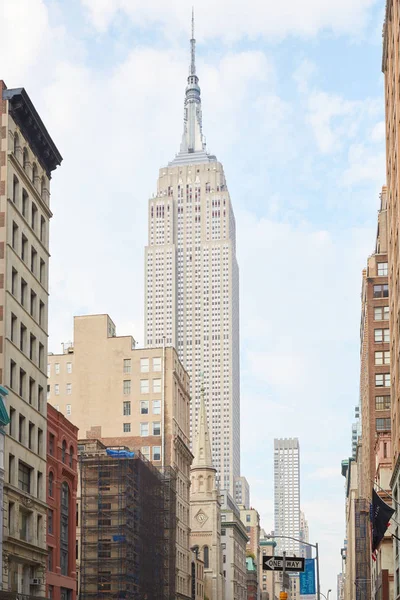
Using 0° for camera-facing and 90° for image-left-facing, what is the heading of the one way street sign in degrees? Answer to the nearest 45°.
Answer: approximately 0°
